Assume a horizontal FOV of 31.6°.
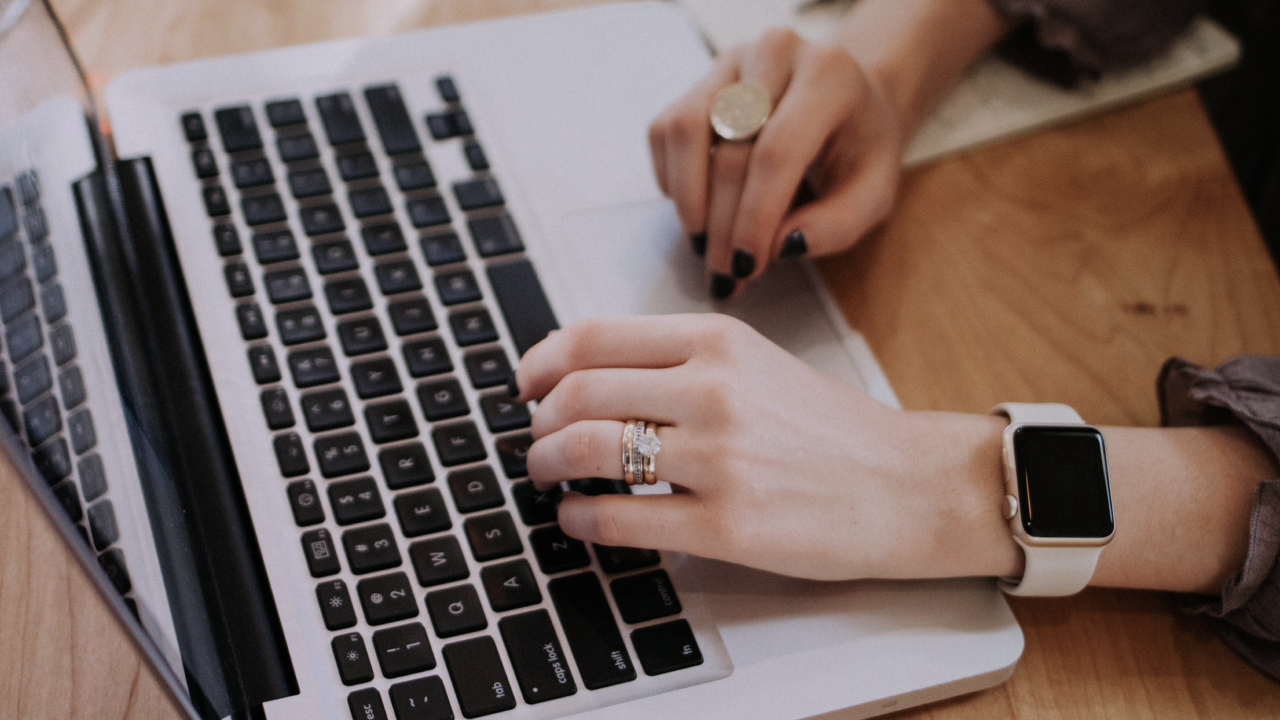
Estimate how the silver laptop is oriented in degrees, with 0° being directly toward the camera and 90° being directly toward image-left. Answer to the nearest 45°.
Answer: approximately 270°
